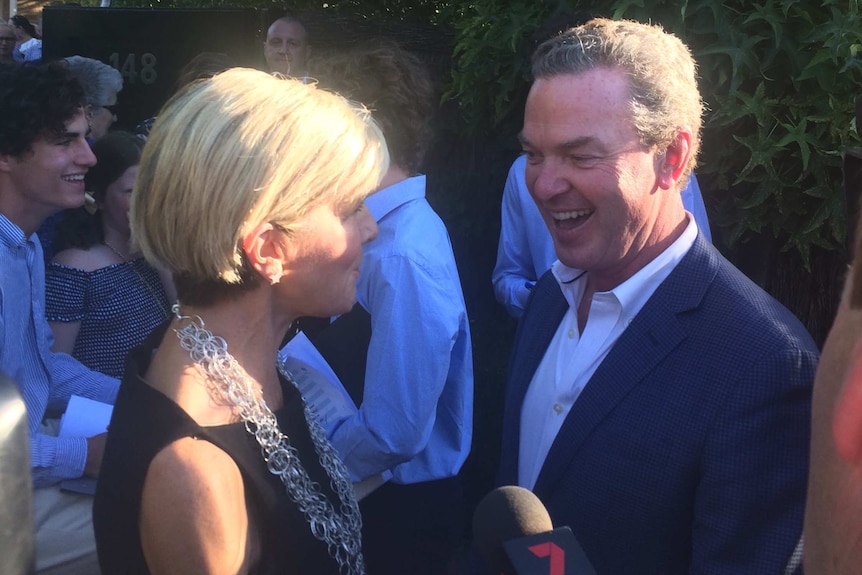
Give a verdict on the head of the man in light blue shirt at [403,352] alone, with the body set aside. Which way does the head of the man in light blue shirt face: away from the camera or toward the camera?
away from the camera

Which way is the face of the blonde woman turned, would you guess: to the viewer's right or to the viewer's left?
to the viewer's right

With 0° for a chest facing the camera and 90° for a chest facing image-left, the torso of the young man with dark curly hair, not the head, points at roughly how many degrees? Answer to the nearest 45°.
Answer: approximately 270°

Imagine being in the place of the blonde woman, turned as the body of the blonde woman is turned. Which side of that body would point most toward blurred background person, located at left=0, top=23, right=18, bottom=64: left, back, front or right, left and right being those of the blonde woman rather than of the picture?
left

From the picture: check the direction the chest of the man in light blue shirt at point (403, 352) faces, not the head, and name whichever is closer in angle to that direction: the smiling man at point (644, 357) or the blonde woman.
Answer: the blonde woman

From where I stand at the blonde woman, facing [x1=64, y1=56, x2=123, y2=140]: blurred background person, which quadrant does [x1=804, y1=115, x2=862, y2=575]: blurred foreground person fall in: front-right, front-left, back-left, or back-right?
back-right

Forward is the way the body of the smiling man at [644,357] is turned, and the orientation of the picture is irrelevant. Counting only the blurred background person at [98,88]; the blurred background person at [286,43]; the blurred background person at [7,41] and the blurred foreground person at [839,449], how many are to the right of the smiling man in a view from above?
3

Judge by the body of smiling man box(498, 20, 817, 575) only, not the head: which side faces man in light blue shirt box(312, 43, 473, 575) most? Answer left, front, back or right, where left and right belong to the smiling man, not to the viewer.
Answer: right

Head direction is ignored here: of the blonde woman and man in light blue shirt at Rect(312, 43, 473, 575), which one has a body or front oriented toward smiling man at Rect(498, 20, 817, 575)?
the blonde woman

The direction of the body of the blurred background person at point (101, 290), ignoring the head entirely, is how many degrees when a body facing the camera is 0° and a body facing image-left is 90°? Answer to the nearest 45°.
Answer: approximately 315°
